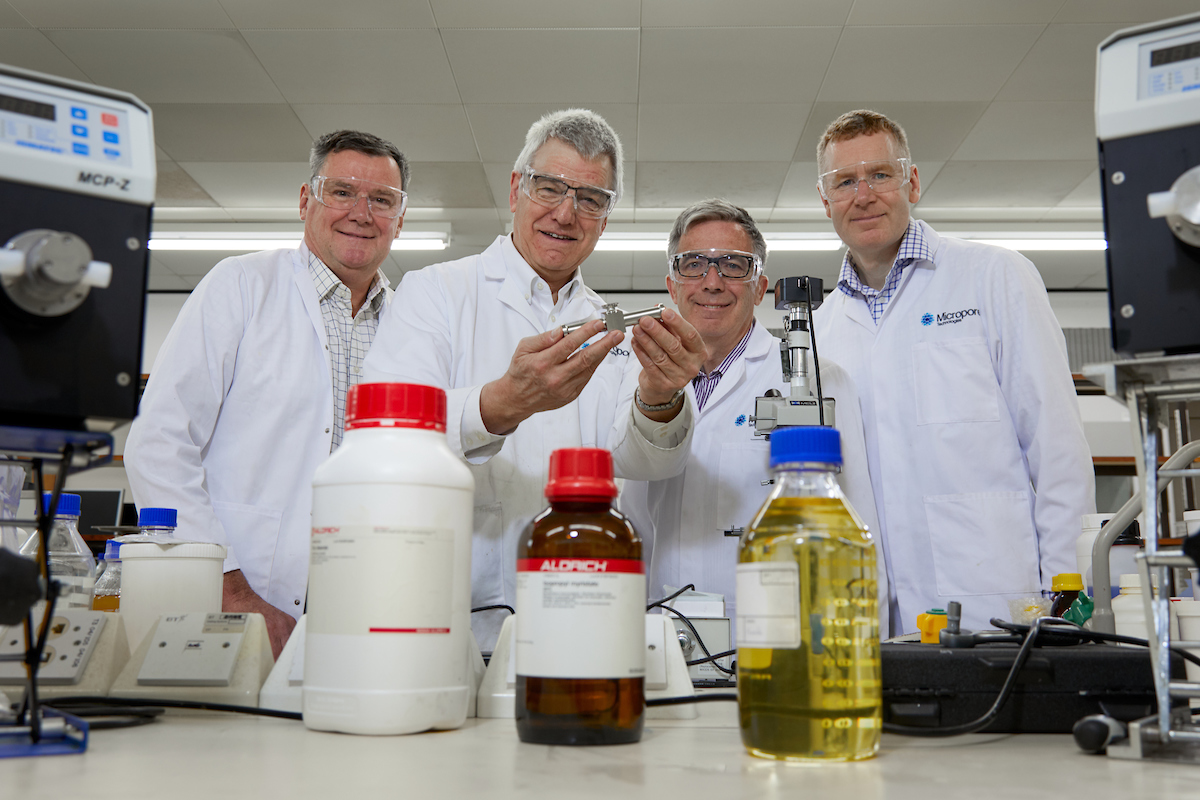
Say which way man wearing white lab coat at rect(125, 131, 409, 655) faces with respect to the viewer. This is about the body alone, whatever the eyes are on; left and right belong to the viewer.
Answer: facing the viewer and to the right of the viewer

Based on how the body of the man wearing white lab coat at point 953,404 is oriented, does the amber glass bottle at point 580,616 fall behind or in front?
in front

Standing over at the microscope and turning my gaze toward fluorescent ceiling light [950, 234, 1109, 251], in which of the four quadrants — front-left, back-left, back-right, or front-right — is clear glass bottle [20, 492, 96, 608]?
back-left

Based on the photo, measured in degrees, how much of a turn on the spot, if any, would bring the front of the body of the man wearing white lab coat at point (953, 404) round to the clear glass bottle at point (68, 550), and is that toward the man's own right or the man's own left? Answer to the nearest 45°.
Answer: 0° — they already face it

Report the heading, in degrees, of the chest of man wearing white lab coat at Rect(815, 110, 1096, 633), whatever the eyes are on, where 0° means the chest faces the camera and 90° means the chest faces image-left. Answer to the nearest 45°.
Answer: approximately 45°

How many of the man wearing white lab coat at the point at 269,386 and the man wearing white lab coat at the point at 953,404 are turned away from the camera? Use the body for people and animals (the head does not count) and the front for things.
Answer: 0

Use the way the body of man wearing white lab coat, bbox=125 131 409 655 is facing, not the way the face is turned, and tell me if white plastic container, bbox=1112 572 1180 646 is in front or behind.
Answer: in front

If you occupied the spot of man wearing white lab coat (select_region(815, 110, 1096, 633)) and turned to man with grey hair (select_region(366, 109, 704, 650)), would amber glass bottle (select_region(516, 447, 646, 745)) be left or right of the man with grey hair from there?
left
